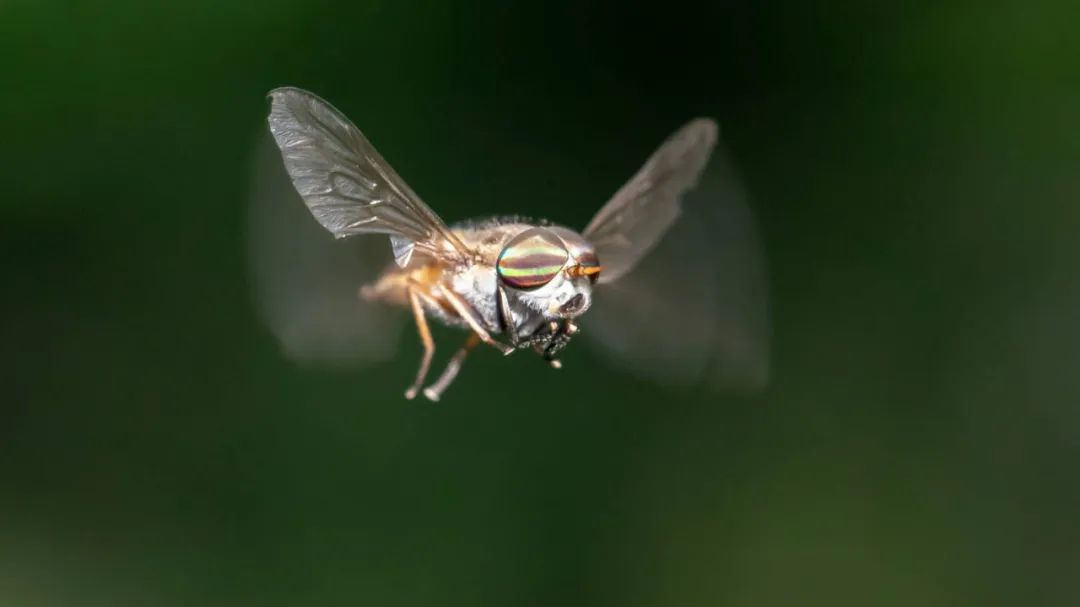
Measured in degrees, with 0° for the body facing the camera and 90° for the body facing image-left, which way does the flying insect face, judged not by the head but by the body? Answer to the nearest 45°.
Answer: approximately 315°
